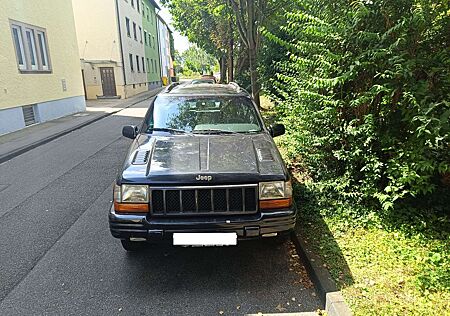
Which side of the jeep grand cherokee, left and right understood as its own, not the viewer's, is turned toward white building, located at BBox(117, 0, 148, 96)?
back

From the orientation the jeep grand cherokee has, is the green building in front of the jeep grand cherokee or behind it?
behind

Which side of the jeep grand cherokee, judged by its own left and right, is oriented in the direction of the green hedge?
left

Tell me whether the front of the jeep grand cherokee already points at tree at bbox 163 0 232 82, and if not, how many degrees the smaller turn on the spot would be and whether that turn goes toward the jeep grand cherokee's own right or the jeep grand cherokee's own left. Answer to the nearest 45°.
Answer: approximately 180°

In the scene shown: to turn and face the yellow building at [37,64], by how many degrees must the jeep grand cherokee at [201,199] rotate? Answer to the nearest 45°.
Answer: approximately 135° to its right
